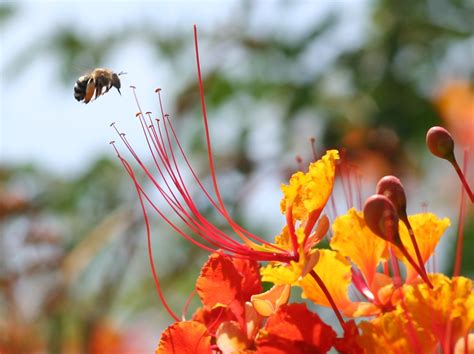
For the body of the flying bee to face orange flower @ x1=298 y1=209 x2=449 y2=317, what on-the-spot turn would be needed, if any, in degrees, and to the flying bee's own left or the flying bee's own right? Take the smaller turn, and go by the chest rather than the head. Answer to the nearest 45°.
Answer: approximately 45° to the flying bee's own right

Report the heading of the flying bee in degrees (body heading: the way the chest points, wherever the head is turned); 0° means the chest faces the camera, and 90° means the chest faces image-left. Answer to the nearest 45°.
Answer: approximately 270°

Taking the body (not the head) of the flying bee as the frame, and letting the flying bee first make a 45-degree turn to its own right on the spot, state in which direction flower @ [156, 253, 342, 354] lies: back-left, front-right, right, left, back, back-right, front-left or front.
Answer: front-left
